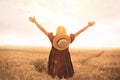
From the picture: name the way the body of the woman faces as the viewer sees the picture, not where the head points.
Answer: away from the camera
